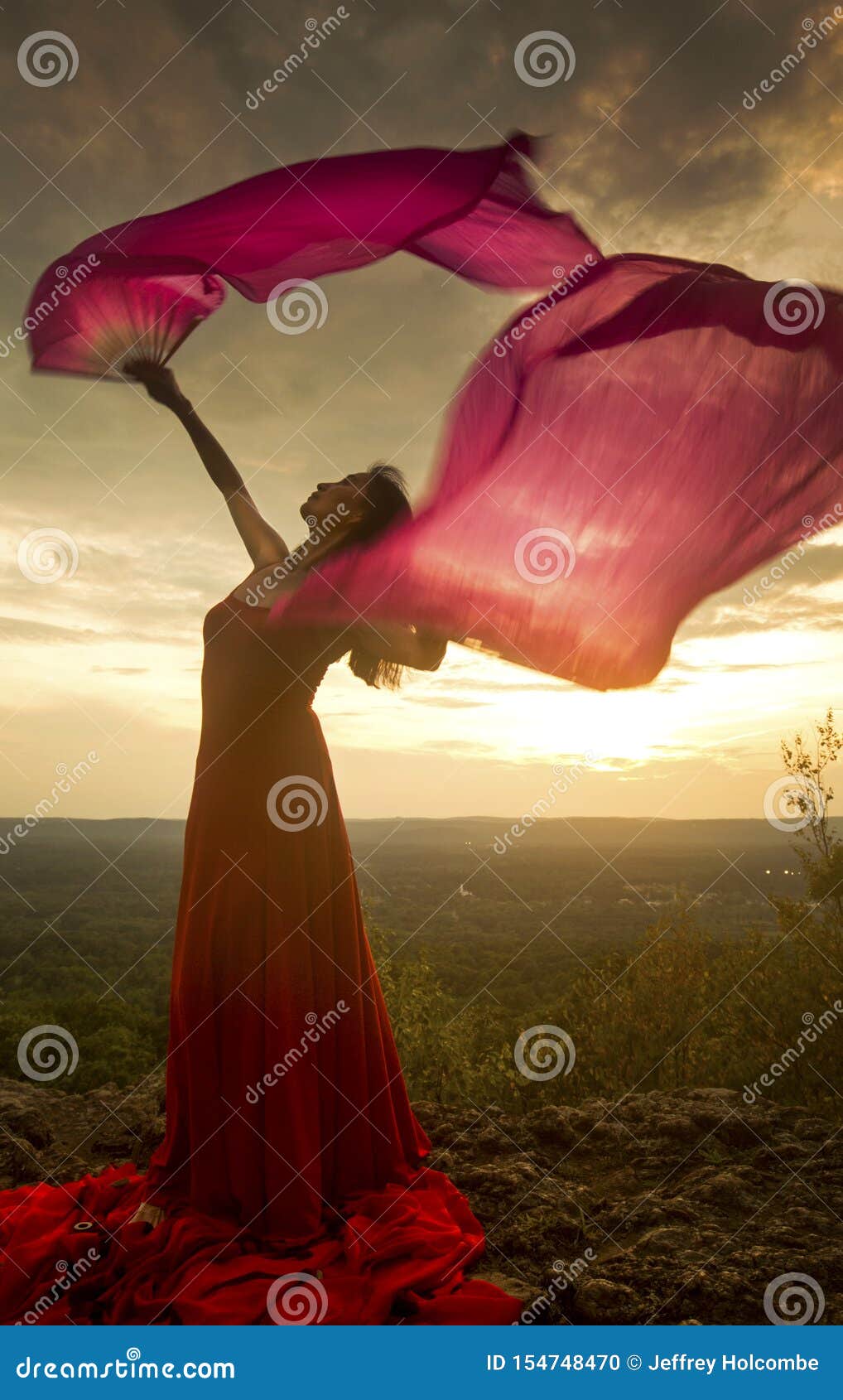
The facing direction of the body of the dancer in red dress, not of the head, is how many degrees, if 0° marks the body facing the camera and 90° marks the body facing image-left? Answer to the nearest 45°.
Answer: approximately 90°

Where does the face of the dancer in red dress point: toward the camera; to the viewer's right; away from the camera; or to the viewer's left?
to the viewer's left
